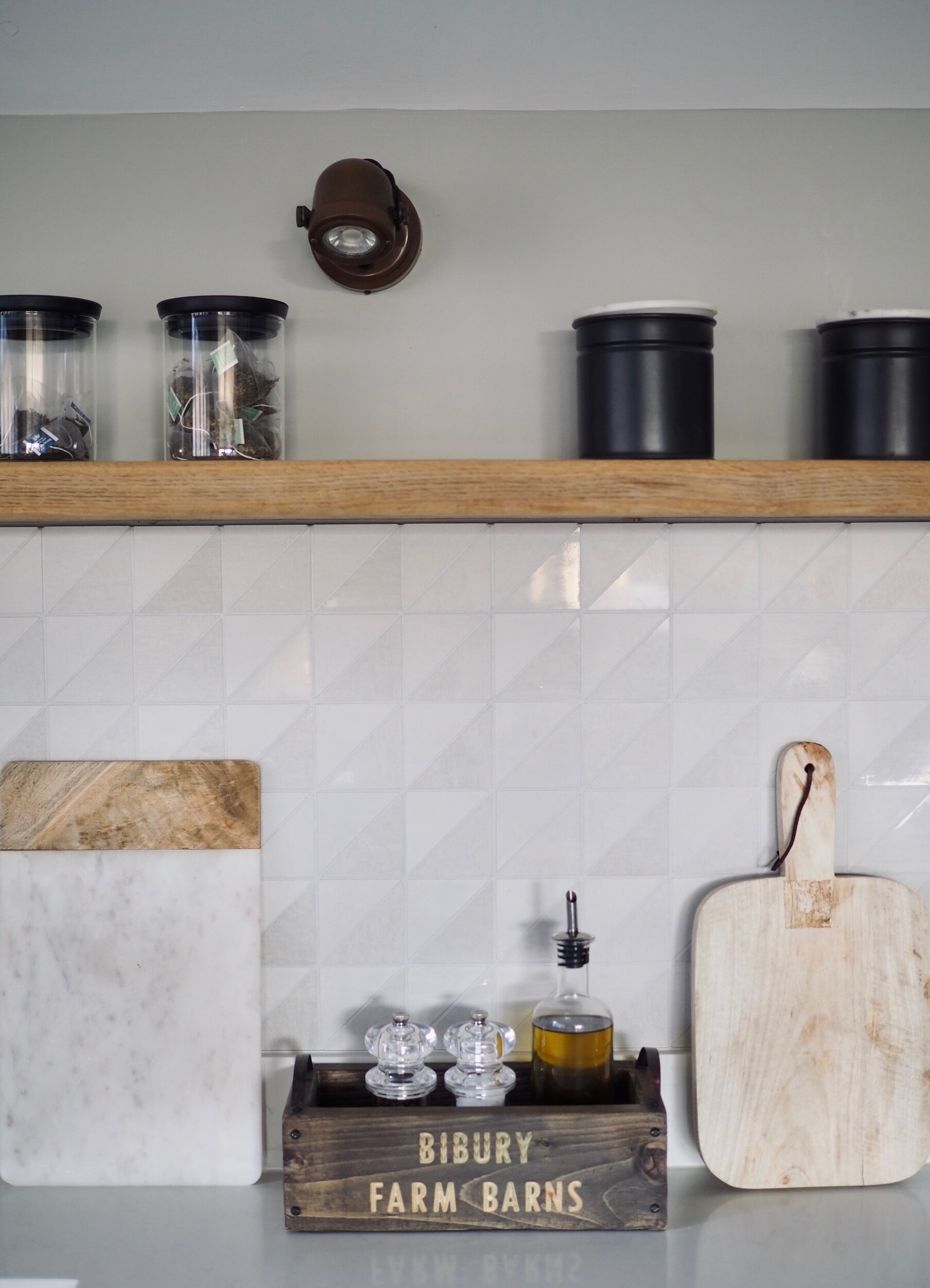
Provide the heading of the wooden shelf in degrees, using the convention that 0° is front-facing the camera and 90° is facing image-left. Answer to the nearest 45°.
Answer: approximately 0°
